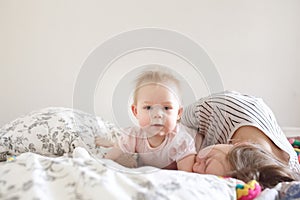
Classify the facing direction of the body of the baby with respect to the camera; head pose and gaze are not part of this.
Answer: toward the camera
